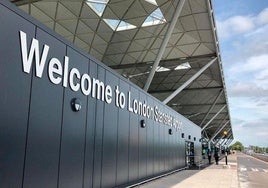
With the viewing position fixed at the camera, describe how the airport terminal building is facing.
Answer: facing the viewer and to the right of the viewer
